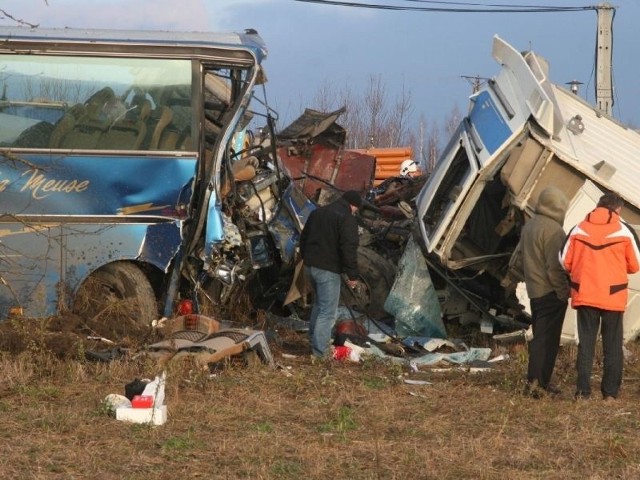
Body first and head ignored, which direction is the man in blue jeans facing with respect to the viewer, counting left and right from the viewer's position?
facing away from the viewer and to the right of the viewer

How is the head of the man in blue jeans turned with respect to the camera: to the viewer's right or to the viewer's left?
to the viewer's right

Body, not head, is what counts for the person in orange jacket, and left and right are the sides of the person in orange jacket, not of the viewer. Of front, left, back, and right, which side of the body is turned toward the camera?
back

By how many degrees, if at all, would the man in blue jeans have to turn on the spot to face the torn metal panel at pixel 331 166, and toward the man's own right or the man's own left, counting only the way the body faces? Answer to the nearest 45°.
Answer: approximately 45° to the man's own left

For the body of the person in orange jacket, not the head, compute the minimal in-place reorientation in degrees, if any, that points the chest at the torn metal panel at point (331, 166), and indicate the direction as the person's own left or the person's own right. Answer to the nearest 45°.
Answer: approximately 45° to the person's own left

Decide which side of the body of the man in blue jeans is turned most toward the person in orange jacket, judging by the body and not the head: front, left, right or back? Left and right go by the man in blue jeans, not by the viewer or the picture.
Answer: right

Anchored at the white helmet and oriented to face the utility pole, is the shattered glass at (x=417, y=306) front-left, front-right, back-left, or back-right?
back-right

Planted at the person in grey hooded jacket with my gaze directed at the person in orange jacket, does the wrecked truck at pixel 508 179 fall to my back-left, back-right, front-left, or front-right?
back-left

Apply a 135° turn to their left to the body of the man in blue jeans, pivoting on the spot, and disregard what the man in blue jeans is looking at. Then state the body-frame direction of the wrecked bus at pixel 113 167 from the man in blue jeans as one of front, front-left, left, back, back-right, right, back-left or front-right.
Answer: front

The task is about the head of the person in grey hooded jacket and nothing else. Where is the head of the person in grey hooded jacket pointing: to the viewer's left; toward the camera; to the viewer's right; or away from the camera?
away from the camera
